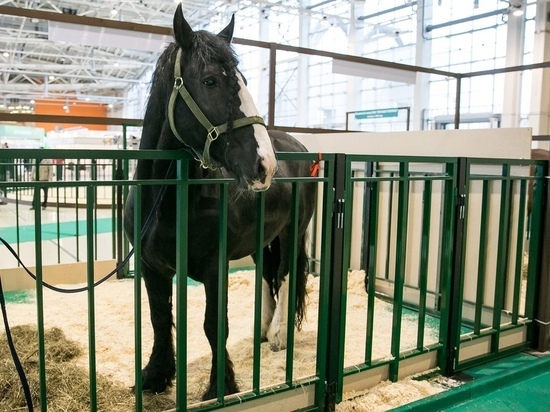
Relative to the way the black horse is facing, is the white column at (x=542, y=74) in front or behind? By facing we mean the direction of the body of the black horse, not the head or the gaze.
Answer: behind

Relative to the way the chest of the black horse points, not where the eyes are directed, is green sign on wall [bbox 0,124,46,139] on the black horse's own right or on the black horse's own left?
on the black horse's own right

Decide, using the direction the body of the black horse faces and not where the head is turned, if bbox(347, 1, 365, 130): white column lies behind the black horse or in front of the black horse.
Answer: behind

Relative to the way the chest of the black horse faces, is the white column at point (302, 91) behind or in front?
behind

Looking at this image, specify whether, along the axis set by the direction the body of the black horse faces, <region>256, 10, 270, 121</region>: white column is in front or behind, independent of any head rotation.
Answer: behind

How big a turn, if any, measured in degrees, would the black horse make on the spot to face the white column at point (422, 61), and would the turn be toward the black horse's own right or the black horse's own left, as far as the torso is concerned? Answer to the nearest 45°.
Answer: approximately 180°

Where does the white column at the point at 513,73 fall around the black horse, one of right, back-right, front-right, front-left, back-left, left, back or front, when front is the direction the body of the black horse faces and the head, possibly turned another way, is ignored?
back

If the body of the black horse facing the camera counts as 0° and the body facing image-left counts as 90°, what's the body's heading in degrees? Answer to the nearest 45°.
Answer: approximately 45°

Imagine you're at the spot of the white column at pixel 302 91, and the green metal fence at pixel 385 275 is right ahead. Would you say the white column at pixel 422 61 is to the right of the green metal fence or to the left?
left

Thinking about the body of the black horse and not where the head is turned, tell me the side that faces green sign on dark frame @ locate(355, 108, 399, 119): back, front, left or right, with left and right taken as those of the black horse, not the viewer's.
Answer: back
